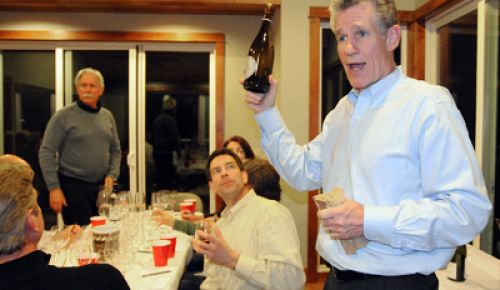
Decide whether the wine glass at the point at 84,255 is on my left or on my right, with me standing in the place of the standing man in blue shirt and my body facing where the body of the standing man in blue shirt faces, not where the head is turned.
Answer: on my right

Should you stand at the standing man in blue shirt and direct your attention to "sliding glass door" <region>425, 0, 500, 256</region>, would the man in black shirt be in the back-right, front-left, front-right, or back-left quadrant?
back-left

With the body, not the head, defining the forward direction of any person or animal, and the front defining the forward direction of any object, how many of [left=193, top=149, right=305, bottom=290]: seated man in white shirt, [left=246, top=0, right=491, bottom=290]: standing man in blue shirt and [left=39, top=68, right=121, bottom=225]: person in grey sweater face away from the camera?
0

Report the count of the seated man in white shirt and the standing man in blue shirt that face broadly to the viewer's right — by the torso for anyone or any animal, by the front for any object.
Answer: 0

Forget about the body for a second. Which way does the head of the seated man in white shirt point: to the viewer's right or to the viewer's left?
to the viewer's right

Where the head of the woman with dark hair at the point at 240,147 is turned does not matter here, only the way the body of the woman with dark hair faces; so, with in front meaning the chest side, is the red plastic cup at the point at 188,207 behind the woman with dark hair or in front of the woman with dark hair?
in front

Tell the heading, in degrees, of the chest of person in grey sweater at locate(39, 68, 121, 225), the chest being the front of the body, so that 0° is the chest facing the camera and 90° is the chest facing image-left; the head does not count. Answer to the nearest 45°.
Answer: approximately 315°

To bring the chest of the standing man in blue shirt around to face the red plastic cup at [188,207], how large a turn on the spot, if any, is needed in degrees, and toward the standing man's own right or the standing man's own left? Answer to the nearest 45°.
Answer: approximately 90° to the standing man's own right

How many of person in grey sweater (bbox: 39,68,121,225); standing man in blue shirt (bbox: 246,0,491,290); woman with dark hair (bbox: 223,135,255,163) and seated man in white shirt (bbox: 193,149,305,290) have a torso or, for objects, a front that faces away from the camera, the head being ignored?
0

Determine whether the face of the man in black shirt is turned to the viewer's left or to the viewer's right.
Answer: to the viewer's right

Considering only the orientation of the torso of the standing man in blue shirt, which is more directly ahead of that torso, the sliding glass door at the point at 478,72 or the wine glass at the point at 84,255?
the wine glass

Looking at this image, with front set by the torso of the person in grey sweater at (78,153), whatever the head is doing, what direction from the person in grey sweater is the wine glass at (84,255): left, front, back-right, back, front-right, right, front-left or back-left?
front-right

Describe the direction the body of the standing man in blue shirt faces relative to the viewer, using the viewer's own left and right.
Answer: facing the viewer and to the left of the viewer

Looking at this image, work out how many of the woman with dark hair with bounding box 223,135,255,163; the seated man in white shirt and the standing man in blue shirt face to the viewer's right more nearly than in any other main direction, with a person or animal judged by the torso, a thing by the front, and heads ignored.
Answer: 0

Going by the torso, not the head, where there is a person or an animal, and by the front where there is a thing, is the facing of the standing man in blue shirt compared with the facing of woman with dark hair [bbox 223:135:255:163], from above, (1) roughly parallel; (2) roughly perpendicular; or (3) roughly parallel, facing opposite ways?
roughly parallel

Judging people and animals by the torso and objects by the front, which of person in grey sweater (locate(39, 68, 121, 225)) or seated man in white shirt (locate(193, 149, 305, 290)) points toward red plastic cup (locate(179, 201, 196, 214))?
the person in grey sweater
